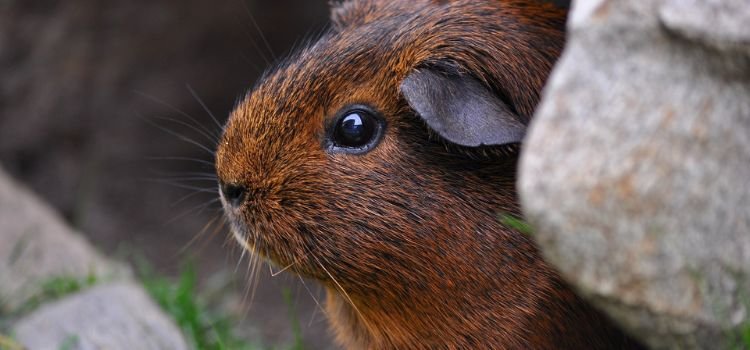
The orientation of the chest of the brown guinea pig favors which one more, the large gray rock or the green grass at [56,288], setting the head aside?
the green grass

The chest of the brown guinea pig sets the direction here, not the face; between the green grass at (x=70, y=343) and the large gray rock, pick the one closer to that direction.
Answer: the green grass

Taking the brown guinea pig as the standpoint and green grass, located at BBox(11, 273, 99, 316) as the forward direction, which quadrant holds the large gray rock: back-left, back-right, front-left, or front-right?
back-left

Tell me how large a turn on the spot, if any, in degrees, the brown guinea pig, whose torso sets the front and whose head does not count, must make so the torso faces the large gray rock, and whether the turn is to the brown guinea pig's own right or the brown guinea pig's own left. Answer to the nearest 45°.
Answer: approximately 135° to the brown guinea pig's own left

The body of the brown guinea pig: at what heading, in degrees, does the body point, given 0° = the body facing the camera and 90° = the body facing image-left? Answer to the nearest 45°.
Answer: approximately 90°
